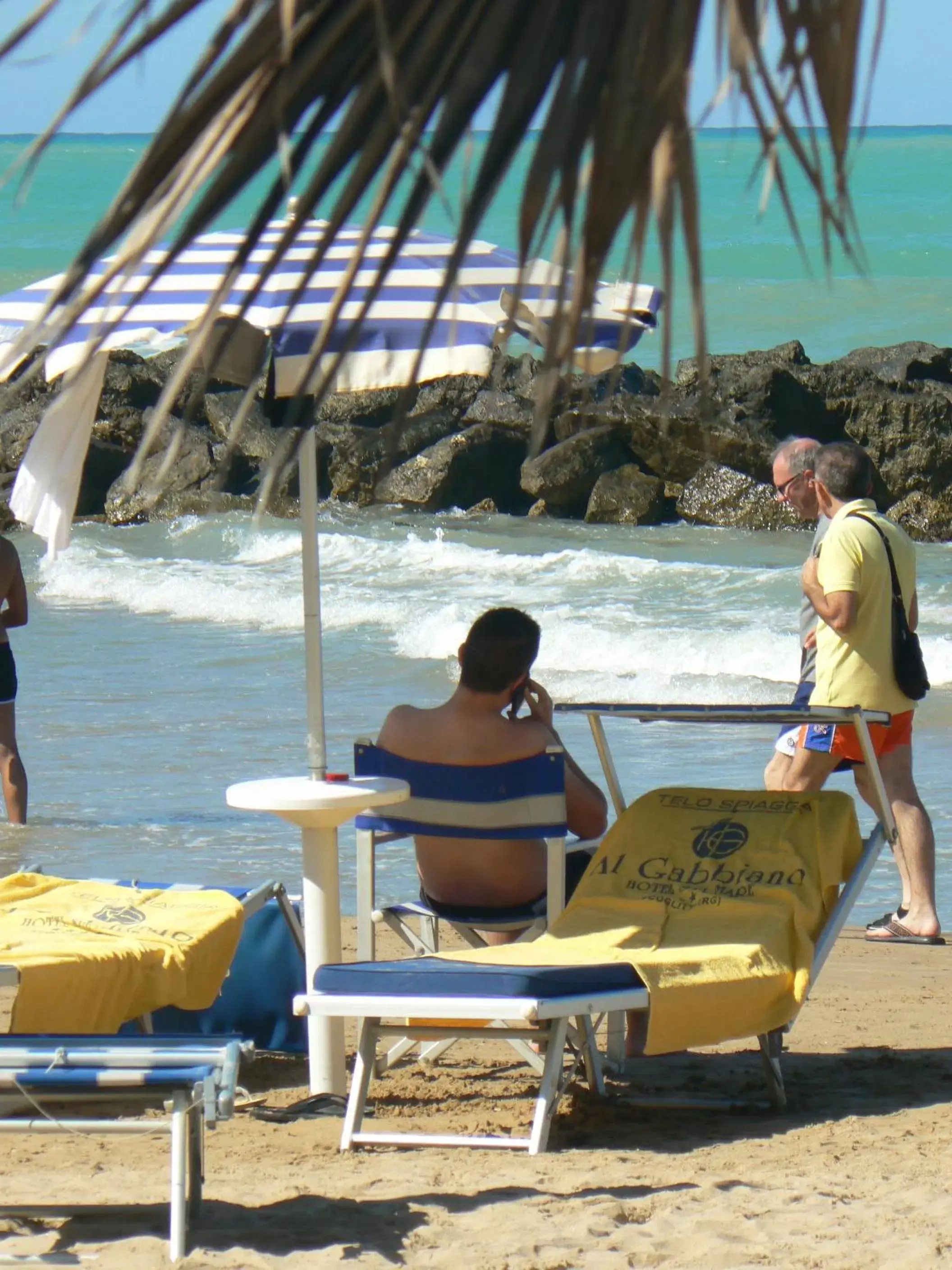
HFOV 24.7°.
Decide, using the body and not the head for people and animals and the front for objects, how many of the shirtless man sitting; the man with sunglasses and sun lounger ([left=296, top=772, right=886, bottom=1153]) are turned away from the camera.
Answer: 1

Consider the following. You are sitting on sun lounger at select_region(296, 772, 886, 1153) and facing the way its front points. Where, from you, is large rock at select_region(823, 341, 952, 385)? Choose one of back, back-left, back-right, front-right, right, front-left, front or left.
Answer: back-right

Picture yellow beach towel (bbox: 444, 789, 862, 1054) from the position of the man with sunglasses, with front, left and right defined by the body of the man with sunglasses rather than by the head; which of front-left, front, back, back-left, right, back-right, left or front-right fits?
left

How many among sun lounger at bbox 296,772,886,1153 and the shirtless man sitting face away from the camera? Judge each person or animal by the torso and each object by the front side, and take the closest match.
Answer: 1

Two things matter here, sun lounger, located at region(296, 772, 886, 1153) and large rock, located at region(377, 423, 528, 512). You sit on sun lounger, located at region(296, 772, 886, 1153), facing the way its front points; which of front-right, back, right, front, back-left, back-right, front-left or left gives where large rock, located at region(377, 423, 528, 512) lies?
back-right

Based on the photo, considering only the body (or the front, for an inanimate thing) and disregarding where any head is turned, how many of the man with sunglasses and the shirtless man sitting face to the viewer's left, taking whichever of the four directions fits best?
1

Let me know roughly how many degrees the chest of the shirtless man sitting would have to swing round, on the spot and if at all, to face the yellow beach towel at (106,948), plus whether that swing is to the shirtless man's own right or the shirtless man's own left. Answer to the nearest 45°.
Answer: approximately 90° to the shirtless man's own left

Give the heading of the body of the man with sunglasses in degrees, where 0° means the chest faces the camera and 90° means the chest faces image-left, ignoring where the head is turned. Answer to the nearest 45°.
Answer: approximately 90°

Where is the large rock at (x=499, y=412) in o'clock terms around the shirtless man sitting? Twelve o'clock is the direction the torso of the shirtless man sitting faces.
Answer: The large rock is roughly at 12 o'clock from the shirtless man sitting.

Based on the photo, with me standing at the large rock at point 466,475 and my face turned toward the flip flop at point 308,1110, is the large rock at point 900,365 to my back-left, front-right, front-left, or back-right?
back-left

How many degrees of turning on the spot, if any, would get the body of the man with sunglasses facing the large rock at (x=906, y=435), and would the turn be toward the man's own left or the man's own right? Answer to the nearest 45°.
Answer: approximately 90° to the man's own right

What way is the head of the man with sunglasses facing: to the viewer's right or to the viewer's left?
to the viewer's left

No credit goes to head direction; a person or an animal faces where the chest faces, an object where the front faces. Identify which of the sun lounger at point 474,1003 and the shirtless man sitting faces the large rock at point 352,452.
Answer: the shirtless man sitting

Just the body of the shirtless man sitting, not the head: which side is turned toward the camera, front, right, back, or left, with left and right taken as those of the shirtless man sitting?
back

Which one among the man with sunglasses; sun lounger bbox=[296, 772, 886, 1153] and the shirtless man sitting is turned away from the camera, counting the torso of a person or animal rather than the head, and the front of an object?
the shirtless man sitting

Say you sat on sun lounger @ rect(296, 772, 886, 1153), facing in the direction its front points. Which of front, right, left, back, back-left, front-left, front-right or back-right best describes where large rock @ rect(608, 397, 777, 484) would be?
back-right

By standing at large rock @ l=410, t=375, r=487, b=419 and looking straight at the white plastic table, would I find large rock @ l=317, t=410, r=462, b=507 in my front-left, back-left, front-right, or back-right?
front-right

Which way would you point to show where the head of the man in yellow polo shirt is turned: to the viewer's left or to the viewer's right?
to the viewer's left

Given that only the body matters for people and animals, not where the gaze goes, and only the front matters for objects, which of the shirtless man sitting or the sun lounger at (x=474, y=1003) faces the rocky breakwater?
the shirtless man sitting
